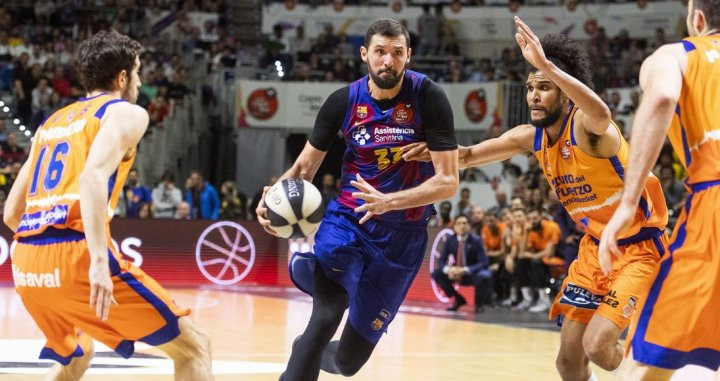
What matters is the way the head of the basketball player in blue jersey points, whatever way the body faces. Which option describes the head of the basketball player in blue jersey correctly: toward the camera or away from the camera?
toward the camera

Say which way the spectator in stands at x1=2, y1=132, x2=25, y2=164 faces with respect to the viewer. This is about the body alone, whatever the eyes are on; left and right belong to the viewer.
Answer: facing the viewer

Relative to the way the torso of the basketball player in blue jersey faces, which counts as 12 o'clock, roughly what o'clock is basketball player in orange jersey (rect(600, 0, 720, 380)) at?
The basketball player in orange jersey is roughly at 11 o'clock from the basketball player in blue jersey.

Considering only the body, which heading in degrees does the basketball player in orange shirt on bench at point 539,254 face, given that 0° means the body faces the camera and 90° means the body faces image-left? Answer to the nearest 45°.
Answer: approximately 45°

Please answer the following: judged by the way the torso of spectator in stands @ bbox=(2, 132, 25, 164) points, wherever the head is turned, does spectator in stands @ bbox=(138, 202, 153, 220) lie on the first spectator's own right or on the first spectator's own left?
on the first spectator's own left

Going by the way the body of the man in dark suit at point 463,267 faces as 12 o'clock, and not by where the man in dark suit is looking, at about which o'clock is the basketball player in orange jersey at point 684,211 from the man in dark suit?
The basketball player in orange jersey is roughly at 12 o'clock from the man in dark suit.

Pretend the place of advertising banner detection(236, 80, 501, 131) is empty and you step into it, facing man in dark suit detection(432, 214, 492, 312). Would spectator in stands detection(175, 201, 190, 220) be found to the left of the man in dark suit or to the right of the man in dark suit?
right

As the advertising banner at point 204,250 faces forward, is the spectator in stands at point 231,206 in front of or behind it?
behind

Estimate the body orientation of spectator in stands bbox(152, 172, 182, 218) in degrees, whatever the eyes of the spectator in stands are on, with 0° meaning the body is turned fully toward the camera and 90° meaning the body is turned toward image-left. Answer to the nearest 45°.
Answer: approximately 0°

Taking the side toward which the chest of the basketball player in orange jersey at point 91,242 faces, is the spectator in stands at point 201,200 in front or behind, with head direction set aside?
in front

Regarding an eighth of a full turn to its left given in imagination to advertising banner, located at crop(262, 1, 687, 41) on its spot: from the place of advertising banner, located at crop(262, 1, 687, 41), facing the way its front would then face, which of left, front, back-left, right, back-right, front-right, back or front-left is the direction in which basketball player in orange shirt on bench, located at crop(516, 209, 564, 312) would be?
front-right

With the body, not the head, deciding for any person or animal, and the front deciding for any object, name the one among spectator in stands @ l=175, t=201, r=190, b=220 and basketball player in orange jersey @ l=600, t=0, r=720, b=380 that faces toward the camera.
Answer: the spectator in stands

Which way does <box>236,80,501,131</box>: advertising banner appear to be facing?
toward the camera
